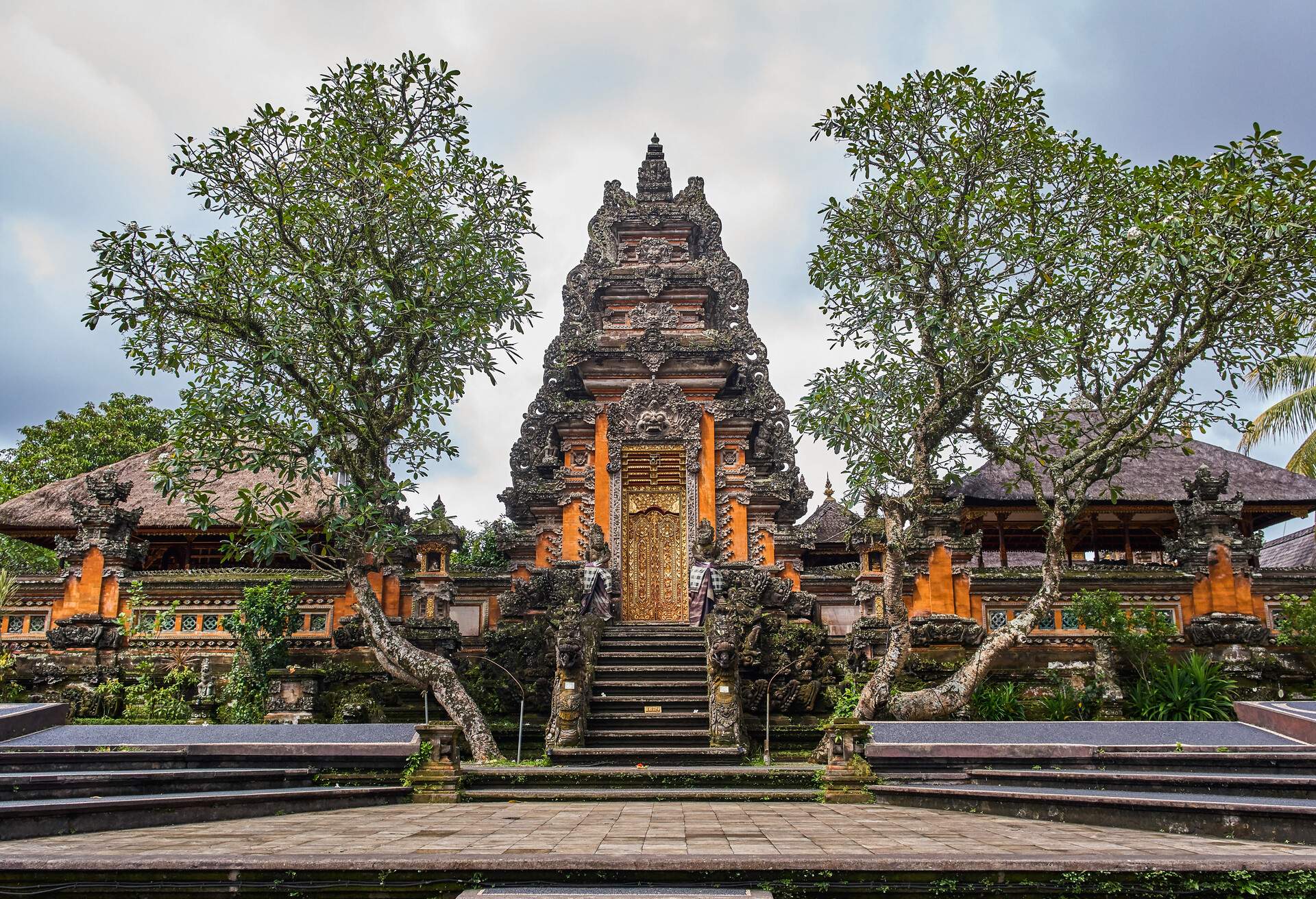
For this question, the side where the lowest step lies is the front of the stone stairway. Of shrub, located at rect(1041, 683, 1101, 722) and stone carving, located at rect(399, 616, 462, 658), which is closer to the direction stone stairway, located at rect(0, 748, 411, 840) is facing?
the shrub

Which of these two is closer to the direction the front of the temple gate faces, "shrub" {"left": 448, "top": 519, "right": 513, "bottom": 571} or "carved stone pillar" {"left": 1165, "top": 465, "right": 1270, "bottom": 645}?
the carved stone pillar

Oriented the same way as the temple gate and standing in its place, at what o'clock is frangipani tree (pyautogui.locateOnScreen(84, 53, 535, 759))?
The frangipani tree is roughly at 1 o'clock from the temple gate.

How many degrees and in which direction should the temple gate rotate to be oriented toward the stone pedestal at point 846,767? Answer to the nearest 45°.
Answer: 0° — it already faces it

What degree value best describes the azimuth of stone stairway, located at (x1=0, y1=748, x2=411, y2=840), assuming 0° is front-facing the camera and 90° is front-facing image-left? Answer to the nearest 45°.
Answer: approximately 315°

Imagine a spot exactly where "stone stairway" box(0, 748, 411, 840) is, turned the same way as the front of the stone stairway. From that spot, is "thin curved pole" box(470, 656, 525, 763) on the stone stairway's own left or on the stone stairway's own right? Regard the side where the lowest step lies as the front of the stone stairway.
on the stone stairway's own left

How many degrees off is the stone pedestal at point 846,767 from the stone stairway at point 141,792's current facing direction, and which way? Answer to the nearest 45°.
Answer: approximately 45° to its left

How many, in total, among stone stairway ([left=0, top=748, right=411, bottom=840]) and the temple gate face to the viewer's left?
0

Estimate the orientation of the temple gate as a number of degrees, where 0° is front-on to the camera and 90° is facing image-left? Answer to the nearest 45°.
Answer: approximately 0°

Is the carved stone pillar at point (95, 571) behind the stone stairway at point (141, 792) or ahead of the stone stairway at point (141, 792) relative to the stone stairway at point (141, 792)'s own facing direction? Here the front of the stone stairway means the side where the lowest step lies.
behind

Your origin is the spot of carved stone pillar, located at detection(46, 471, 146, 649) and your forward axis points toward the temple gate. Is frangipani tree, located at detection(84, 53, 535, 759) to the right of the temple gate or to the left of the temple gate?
right

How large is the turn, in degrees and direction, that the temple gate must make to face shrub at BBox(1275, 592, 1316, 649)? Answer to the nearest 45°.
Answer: approximately 90° to its left

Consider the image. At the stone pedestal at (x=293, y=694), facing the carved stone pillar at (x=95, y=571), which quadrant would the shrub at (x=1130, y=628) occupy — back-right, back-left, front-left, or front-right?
back-right
